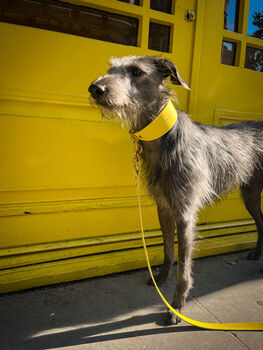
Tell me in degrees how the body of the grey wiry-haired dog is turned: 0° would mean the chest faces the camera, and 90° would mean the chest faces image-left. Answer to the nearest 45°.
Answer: approximately 45°
